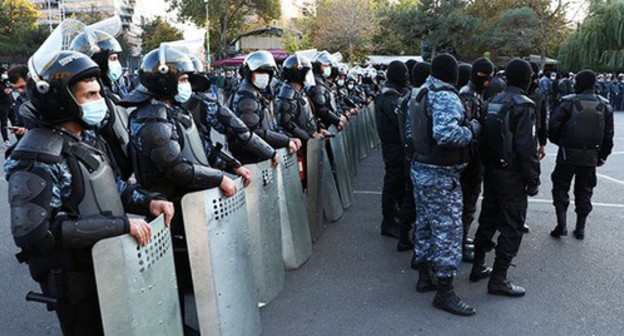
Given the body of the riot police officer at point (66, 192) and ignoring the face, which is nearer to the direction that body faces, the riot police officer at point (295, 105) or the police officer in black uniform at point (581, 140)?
the police officer in black uniform

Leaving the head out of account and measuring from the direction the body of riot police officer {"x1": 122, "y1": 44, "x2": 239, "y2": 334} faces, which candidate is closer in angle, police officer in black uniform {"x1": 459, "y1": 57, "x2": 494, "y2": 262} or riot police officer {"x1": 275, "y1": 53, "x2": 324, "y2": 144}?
the police officer in black uniform

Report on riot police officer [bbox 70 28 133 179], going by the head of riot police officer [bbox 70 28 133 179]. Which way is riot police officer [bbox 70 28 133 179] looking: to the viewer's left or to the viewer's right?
to the viewer's right

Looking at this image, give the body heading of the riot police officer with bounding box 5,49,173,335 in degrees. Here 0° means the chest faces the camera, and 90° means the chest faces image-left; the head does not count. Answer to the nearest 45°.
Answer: approximately 315°

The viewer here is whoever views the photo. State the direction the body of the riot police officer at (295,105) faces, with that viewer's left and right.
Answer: facing to the right of the viewer

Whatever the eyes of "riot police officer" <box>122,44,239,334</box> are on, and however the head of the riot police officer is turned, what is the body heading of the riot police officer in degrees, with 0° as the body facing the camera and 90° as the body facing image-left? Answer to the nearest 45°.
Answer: approximately 270°

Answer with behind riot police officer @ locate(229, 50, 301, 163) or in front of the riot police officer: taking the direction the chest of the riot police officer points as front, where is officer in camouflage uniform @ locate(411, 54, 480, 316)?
in front

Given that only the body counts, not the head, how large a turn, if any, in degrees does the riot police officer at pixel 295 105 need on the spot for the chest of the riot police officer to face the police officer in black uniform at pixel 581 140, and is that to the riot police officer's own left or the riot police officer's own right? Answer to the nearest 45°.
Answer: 0° — they already face them
